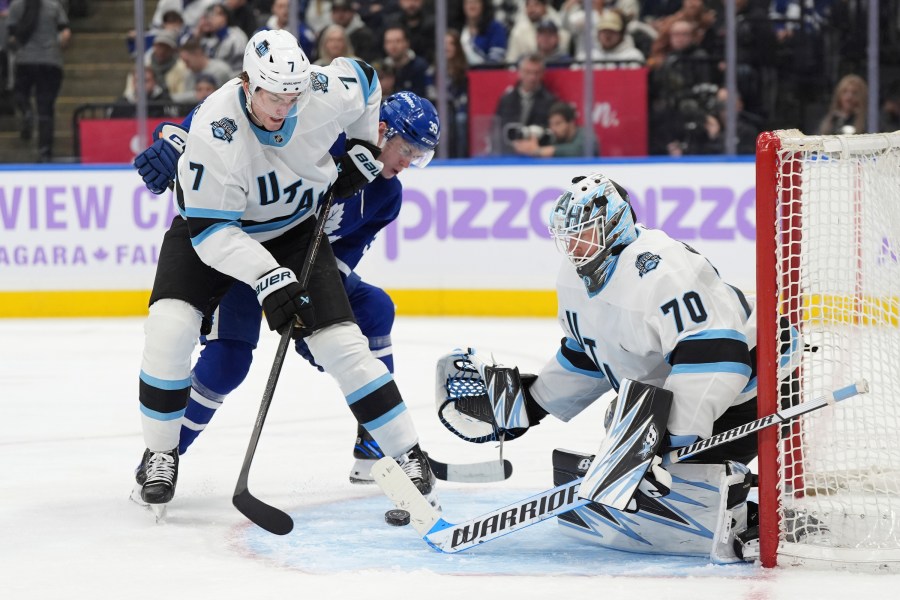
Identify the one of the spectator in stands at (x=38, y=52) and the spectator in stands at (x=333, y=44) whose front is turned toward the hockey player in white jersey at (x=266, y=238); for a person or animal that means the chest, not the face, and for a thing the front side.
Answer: the spectator in stands at (x=333, y=44)

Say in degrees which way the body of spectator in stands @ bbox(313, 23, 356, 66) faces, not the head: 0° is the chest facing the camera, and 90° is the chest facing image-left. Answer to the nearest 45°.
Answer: approximately 0°

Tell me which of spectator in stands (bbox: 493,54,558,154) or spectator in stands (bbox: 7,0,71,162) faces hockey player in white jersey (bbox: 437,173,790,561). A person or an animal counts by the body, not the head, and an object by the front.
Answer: spectator in stands (bbox: 493,54,558,154)

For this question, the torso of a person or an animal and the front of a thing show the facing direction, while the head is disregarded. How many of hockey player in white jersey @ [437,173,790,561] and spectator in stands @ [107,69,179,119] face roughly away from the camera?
0

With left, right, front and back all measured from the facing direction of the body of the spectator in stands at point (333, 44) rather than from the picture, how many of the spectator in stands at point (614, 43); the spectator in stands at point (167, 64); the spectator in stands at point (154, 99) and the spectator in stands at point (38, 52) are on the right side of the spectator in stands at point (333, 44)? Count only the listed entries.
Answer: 3

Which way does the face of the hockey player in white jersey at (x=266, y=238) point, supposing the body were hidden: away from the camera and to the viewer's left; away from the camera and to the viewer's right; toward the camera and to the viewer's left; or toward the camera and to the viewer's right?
toward the camera and to the viewer's right

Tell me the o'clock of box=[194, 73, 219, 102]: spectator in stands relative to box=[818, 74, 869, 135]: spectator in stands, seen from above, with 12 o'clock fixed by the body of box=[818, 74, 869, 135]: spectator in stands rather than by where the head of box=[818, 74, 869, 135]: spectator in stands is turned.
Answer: box=[194, 73, 219, 102]: spectator in stands is roughly at 3 o'clock from box=[818, 74, 869, 135]: spectator in stands.

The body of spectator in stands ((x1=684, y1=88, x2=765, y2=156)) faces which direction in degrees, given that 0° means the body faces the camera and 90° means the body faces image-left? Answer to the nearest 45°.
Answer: approximately 0°

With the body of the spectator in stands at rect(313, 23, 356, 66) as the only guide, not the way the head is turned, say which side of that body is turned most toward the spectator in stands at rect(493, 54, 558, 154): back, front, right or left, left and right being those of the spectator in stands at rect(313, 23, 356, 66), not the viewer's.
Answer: left
